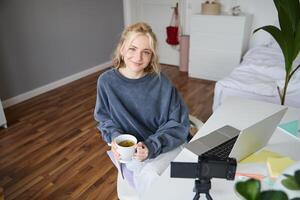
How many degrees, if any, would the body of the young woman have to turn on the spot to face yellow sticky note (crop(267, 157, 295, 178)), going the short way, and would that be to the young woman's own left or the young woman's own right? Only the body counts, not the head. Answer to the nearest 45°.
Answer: approximately 45° to the young woman's own left

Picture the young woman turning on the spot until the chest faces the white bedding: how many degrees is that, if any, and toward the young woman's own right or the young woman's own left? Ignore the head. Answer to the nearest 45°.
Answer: approximately 135° to the young woman's own left

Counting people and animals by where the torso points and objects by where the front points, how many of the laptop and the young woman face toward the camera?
1

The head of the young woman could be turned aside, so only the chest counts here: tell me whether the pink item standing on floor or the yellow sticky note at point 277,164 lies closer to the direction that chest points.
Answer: the yellow sticky note

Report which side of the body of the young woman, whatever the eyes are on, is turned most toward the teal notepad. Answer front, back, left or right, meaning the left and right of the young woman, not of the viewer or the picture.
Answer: left

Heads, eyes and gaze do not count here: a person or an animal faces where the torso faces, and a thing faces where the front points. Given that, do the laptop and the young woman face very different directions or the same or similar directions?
very different directions

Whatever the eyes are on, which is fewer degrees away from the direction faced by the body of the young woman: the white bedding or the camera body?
the camera body

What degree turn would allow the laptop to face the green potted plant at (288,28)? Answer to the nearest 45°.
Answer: approximately 45° to its right

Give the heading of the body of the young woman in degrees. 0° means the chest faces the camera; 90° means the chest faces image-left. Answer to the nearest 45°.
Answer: approximately 0°

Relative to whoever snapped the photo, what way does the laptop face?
facing away from the viewer and to the left of the viewer
